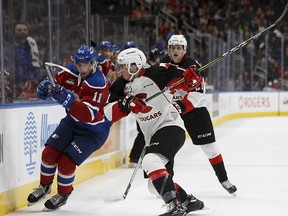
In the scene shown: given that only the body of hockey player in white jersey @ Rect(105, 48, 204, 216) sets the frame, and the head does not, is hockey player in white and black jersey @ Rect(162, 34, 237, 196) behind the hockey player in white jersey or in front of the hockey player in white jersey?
behind

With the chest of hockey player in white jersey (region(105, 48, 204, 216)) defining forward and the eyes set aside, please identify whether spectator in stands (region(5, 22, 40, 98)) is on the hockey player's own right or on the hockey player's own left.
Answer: on the hockey player's own right

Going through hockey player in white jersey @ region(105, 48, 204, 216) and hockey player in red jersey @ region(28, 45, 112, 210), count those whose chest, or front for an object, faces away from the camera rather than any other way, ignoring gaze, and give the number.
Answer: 0

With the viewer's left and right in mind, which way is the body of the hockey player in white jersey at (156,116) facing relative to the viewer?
facing the viewer and to the left of the viewer

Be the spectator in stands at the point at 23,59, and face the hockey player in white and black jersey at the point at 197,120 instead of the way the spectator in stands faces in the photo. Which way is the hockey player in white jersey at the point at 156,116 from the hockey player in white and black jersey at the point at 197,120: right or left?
right

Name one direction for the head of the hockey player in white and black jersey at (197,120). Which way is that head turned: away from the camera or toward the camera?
toward the camera

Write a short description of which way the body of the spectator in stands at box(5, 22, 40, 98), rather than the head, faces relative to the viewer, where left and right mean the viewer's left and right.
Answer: facing the viewer

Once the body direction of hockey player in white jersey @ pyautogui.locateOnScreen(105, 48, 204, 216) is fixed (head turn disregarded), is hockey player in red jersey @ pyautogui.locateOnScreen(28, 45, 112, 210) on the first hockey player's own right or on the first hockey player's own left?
on the first hockey player's own right

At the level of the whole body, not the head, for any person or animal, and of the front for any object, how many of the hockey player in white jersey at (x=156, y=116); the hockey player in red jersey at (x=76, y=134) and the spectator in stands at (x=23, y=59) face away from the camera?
0

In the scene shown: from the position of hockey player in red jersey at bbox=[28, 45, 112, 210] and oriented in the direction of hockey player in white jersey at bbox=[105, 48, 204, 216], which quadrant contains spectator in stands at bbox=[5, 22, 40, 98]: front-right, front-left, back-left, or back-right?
back-left

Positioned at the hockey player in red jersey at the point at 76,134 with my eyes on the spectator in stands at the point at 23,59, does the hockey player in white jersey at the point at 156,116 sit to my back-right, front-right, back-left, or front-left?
back-right

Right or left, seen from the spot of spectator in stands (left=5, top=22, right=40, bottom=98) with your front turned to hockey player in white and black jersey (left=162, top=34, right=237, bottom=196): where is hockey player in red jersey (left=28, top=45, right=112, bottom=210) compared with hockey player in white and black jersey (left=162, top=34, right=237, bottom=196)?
right
